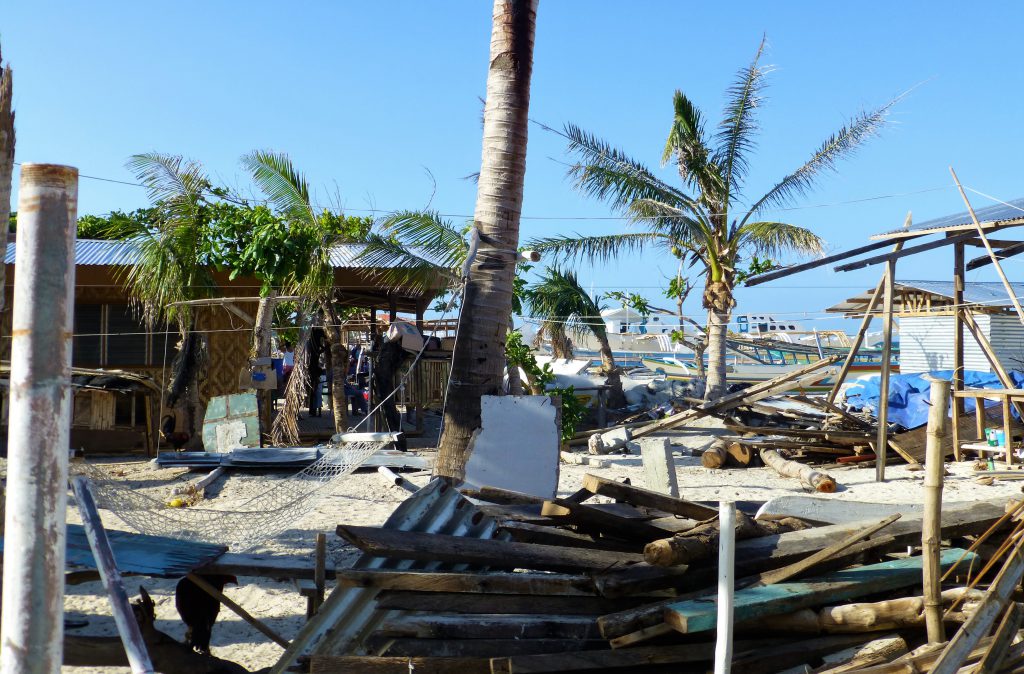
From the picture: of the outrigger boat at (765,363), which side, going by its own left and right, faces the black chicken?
left

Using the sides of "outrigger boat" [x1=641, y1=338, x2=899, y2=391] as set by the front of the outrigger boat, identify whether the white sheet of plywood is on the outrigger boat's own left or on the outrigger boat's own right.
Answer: on the outrigger boat's own left

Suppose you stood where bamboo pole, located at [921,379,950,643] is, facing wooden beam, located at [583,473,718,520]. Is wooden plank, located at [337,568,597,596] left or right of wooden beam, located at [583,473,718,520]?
left

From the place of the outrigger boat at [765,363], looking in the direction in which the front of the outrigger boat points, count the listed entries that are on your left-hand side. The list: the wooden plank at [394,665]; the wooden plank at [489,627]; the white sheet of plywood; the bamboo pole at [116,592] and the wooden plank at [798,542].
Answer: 5

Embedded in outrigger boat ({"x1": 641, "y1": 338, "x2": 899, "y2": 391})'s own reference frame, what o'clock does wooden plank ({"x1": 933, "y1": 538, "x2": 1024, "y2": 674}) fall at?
The wooden plank is roughly at 9 o'clock from the outrigger boat.

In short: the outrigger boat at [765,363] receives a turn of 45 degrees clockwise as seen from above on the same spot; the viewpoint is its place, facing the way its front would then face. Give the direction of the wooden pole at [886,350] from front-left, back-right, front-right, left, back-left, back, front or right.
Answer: back-left

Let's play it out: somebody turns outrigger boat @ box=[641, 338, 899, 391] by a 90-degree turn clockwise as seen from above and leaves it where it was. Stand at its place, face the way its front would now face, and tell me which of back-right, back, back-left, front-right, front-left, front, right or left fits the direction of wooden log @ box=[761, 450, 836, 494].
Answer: back

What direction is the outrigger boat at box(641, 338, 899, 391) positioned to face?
to the viewer's left

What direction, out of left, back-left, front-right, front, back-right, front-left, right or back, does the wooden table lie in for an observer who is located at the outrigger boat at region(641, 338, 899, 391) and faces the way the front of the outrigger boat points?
left

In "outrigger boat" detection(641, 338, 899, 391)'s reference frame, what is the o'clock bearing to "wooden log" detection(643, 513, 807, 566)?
The wooden log is roughly at 9 o'clock from the outrigger boat.

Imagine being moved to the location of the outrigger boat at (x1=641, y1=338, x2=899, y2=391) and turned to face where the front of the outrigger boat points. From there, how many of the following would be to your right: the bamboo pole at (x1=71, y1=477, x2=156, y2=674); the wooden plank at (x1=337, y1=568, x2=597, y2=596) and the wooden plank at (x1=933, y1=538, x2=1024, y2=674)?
0

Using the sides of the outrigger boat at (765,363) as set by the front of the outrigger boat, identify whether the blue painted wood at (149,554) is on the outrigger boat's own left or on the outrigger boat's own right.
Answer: on the outrigger boat's own left

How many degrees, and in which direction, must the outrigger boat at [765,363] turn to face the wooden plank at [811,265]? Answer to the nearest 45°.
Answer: approximately 90° to its left

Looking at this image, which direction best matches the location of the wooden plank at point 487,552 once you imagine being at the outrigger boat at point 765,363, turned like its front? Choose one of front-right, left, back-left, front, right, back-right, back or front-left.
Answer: left

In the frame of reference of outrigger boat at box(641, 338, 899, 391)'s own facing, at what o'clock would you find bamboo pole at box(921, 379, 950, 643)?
The bamboo pole is roughly at 9 o'clock from the outrigger boat.

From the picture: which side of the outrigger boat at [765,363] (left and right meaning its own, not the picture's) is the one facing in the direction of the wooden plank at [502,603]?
left
